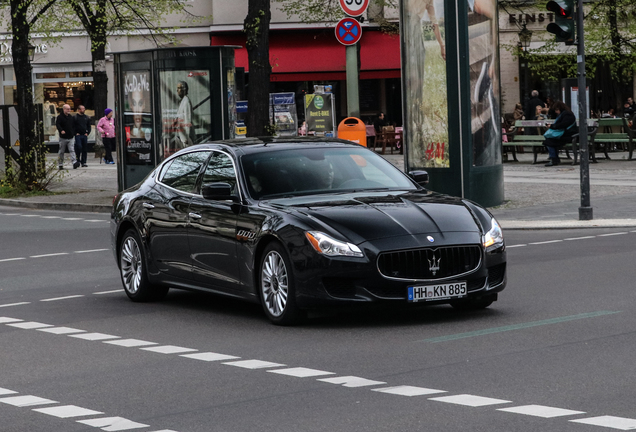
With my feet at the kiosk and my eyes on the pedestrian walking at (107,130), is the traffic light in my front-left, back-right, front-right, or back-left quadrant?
back-right

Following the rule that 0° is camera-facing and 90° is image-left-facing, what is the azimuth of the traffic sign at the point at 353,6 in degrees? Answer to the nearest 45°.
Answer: approximately 0°

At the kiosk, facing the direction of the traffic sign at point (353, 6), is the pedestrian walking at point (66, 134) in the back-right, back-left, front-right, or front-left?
back-left

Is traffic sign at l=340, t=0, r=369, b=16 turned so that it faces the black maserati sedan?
yes

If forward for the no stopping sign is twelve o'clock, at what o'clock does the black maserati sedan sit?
The black maserati sedan is roughly at 12 o'clock from the no stopping sign.

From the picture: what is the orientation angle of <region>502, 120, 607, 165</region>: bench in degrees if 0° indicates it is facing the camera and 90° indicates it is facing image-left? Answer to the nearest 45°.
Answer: approximately 0°

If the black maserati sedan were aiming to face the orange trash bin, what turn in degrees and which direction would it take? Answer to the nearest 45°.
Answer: approximately 135° to its left

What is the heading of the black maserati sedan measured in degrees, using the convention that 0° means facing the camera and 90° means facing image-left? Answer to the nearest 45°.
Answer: approximately 315°
